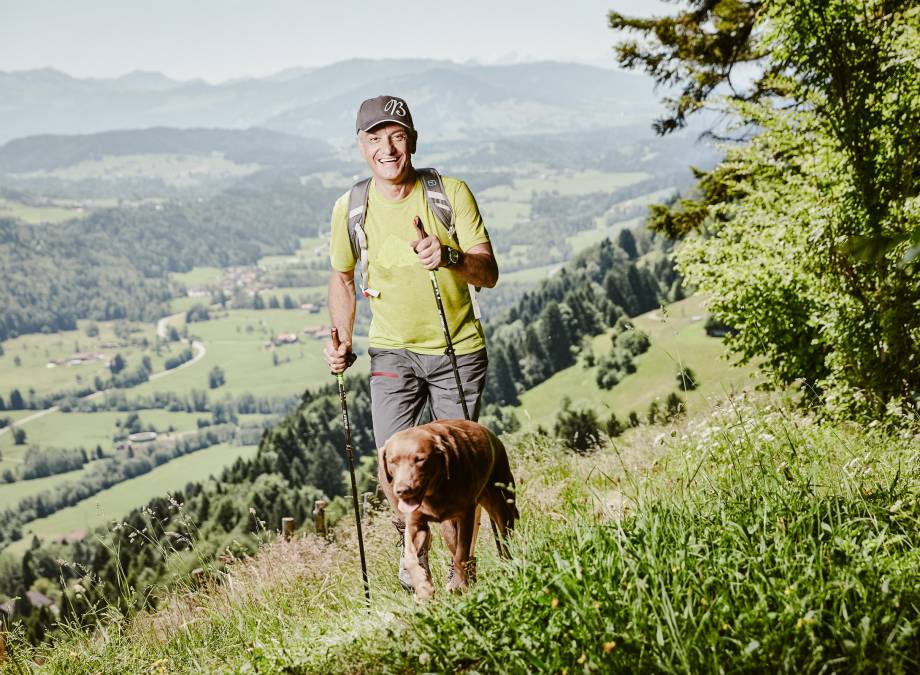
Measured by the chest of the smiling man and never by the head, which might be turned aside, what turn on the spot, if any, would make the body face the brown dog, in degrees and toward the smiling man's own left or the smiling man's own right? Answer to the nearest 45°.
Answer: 0° — they already face it

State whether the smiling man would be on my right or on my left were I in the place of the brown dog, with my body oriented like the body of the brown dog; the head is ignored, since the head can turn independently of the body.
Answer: on my right

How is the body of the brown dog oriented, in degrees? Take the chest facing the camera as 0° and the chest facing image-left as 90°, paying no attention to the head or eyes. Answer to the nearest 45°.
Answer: approximately 45°
